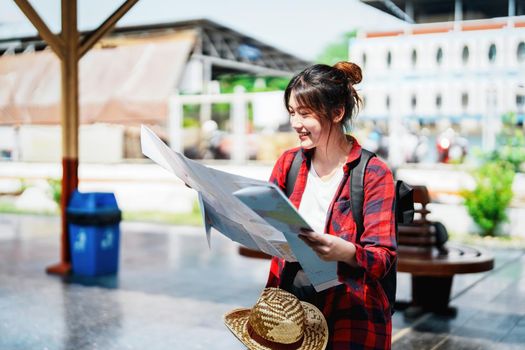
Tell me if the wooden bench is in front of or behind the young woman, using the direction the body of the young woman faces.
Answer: behind

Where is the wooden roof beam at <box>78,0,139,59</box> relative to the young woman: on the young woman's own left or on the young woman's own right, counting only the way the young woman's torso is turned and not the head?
on the young woman's own right

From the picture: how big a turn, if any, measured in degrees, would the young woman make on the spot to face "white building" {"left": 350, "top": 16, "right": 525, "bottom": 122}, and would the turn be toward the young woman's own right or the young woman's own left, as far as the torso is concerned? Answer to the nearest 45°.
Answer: approximately 135° to the young woman's own right

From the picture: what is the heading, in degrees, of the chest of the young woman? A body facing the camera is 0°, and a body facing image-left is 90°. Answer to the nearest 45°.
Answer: approximately 45°

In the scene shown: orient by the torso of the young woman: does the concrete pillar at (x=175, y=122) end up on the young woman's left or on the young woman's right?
on the young woman's right

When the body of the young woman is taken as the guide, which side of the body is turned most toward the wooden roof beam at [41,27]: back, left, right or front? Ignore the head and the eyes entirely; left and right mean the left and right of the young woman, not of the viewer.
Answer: right
